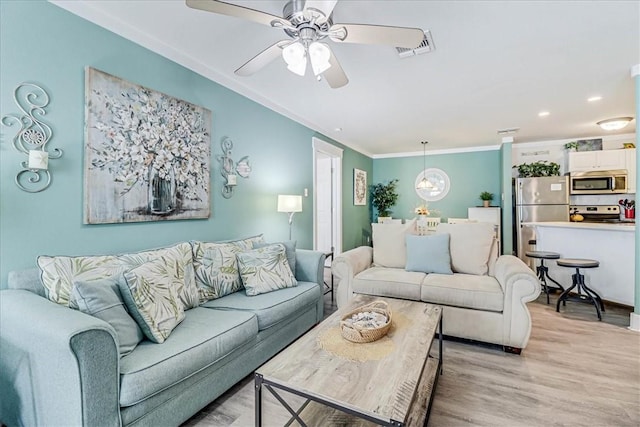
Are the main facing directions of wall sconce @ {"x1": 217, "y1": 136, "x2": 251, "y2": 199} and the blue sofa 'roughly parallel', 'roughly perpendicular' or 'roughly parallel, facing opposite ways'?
roughly parallel

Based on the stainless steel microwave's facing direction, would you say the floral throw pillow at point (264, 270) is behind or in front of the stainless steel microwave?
in front

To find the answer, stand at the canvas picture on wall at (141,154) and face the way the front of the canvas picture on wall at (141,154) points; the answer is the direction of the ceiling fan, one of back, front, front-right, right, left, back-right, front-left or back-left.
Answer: front

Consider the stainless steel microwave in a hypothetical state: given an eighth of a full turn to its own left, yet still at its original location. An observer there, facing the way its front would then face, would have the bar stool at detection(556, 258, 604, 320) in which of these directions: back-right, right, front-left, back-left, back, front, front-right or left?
front-right

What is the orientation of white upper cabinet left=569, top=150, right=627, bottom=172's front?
toward the camera

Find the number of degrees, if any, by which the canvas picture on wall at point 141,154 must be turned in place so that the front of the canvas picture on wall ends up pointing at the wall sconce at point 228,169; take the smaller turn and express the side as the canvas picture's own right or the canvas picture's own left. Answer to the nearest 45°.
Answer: approximately 90° to the canvas picture's own left

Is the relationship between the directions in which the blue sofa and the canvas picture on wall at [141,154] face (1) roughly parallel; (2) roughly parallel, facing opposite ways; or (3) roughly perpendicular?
roughly parallel

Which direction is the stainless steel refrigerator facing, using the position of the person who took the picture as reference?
facing the viewer

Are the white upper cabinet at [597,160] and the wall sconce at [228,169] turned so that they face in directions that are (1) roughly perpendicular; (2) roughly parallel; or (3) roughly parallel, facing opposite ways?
roughly perpendicular

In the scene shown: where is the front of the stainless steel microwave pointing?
toward the camera

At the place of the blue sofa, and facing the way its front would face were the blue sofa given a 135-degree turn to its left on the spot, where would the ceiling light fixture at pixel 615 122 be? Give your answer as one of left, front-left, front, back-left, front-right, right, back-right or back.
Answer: right

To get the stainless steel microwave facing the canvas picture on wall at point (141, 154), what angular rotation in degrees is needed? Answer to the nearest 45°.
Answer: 0° — it already faces it

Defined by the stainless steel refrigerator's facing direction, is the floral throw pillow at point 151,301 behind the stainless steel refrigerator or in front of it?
in front

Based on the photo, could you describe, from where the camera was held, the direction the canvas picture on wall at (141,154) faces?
facing the viewer and to the right of the viewer

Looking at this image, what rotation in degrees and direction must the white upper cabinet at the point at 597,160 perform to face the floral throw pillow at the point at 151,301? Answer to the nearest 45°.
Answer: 0° — it already faces it
